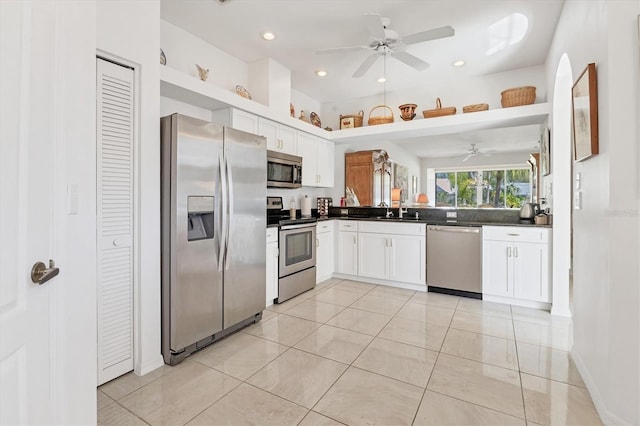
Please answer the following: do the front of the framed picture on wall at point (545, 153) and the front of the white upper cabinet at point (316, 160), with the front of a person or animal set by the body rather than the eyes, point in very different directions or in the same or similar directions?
very different directions

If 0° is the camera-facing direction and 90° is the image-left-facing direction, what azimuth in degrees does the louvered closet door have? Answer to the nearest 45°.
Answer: approximately 315°

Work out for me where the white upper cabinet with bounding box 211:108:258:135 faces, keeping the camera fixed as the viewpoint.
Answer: facing the viewer and to the right of the viewer

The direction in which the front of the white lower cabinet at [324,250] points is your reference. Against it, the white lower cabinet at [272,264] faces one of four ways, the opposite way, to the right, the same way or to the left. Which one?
the same way

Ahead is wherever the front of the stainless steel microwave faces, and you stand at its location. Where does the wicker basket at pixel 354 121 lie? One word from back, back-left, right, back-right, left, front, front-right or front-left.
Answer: left

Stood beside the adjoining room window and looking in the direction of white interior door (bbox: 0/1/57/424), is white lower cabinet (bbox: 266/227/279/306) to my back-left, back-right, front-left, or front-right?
front-right

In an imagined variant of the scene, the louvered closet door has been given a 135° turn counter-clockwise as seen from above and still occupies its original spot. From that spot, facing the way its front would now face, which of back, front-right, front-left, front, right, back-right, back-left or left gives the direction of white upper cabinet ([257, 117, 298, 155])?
front-right

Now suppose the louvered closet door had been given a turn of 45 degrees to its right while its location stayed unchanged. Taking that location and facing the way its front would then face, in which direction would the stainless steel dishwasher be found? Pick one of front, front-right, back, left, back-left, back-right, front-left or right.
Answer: left

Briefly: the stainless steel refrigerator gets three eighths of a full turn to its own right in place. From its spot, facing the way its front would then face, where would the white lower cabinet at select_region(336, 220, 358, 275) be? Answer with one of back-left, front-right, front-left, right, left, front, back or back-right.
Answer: back-right

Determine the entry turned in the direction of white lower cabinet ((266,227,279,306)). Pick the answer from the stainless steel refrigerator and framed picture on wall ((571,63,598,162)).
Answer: the framed picture on wall

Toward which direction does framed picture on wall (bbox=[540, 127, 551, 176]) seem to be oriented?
to the viewer's left

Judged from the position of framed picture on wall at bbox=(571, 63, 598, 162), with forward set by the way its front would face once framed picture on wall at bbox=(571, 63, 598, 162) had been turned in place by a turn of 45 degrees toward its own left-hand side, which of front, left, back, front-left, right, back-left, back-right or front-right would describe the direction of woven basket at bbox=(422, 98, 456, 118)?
right

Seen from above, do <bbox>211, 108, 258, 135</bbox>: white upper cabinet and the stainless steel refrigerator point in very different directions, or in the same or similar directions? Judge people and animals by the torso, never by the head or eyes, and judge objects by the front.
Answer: same or similar directions

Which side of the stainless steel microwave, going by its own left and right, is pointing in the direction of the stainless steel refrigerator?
right

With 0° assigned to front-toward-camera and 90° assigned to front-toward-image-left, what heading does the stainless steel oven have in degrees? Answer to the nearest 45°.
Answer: approximately 315°

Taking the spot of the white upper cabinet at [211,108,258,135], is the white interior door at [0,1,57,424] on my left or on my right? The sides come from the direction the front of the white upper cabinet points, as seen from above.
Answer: on my right
